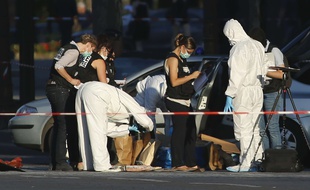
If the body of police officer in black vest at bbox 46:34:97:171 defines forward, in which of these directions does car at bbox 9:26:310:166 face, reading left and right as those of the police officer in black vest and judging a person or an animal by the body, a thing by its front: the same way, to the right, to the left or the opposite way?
the opposite way

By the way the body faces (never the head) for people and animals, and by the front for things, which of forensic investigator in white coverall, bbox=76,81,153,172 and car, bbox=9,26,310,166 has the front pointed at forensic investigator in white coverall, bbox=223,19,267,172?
forensic investigator in white coverall, bbox=76,81,153,172

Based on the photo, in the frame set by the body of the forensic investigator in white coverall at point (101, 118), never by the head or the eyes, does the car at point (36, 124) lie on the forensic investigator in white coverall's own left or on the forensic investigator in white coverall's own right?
on the forensic investigator in white coverall's own left

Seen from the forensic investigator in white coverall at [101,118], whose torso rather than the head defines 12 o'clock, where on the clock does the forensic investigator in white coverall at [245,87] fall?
the forensic investigator in white coverall at [245,87] is roughly at 12 o'clock from the forensic investigator in white coverall at [101,118].

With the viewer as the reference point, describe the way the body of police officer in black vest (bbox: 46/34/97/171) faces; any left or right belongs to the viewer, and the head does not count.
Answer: facing to the right of the viewer

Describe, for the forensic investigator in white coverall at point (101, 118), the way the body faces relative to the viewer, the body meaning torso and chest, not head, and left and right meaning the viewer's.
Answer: facing to the right of the viewer
